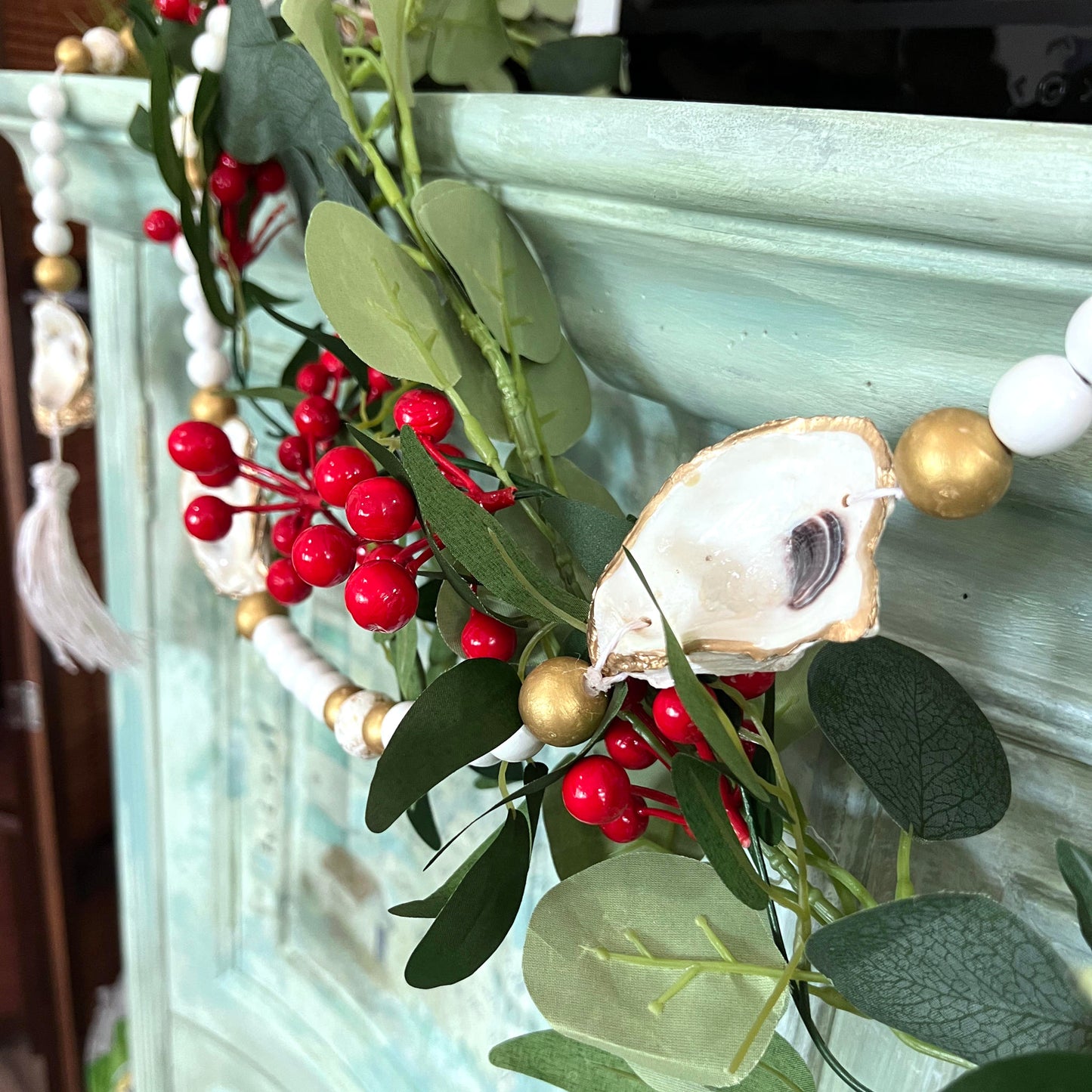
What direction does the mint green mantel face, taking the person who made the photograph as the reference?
facing the viewer and to the left of the viewer
